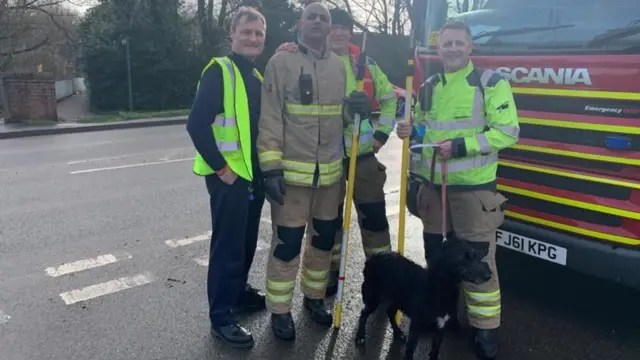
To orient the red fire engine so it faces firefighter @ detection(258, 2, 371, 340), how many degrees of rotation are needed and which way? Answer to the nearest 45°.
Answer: approximately 45° to its right

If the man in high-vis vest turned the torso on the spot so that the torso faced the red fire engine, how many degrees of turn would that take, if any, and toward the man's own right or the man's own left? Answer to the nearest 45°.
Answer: approximately 45° to the man's own left

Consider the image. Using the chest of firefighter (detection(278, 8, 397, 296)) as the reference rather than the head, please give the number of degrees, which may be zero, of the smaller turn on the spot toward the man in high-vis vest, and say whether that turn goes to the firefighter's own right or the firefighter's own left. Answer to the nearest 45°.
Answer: approximately 45° to the firefighter's own right

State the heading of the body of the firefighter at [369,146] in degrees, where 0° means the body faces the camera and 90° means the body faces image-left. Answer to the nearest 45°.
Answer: approximately 0°

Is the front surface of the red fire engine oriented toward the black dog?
yes
